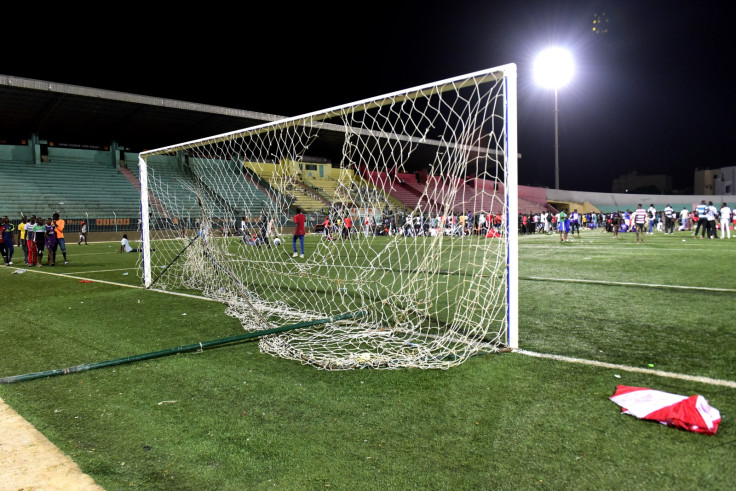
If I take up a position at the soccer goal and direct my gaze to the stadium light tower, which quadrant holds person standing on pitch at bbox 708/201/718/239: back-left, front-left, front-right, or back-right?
front-right

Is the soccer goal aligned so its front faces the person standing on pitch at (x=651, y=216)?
yes

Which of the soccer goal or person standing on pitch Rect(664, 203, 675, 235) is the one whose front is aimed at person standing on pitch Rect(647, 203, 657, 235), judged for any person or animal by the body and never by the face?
the soccer goal

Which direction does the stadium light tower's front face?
toward the camera

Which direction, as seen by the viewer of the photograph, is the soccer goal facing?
facing away from the viewer and to the right of the viewer
